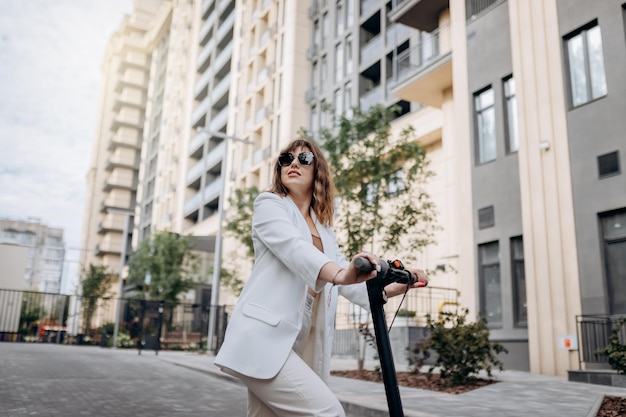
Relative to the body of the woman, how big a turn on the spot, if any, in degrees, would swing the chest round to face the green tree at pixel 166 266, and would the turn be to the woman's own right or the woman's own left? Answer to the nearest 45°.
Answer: approximately 135° to the woman's own left

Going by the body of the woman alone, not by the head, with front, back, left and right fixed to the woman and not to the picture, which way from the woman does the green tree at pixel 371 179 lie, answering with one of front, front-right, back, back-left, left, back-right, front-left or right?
back-left

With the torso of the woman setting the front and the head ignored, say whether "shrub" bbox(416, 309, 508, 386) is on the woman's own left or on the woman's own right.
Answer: on the woman's own left

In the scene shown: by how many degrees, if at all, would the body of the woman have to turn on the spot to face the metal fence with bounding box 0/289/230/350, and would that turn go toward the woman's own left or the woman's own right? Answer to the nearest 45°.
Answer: approximately 135° to the woman's own left

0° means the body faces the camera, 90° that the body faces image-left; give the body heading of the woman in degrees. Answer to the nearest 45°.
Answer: approximately 315°

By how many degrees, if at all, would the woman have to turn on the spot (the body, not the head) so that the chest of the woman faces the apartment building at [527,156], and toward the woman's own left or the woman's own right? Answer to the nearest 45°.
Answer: approximately 90° to the woman's own left

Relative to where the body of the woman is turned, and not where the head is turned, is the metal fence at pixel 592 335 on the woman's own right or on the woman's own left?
on the woman's own left
